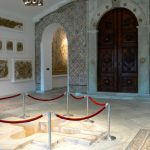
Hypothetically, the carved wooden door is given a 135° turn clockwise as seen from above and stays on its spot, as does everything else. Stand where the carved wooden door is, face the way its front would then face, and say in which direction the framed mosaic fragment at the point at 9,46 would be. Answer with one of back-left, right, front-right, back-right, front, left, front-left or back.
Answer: front-left

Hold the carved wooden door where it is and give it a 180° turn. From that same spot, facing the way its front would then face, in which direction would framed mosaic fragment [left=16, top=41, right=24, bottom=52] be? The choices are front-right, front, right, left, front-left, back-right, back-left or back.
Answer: left

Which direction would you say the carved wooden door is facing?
toward the camera
